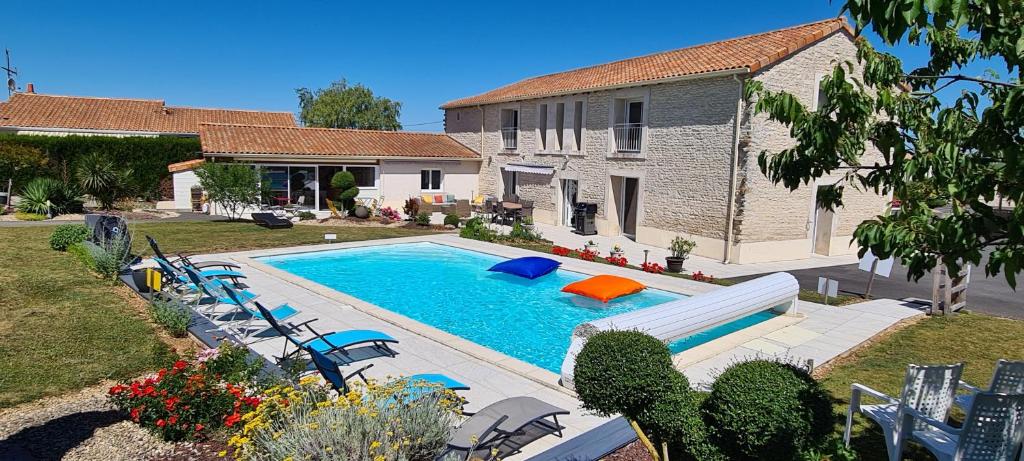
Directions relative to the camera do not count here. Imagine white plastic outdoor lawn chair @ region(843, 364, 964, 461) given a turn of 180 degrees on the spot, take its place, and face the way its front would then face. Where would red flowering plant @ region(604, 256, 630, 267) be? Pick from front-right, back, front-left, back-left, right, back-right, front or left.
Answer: left

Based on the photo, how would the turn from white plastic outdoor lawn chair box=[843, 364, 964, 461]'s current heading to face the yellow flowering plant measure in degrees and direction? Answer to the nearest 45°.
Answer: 0° — it already faces it

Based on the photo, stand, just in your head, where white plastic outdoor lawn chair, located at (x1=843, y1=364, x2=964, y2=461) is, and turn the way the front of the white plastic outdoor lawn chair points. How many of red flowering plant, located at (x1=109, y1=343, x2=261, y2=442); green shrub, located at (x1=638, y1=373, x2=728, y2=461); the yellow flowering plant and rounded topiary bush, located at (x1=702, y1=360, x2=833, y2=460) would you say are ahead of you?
4

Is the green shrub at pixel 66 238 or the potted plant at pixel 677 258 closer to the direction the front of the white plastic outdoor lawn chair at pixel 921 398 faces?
the green shrub
